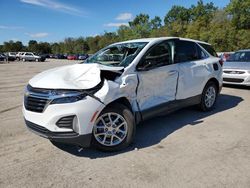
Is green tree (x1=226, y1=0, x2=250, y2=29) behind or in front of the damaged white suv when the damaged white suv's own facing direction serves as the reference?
behind

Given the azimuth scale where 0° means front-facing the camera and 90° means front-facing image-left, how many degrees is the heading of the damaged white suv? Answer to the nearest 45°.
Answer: approximately 45°

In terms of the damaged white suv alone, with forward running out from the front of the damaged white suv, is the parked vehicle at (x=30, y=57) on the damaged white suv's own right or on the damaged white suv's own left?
on the damaged white suv's own right

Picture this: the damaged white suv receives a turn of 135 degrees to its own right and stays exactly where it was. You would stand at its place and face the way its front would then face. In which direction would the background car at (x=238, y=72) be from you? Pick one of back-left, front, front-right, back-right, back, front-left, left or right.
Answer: front-right

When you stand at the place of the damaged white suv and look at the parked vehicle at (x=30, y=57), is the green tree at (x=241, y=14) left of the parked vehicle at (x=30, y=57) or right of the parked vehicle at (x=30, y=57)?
right
